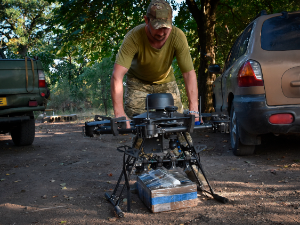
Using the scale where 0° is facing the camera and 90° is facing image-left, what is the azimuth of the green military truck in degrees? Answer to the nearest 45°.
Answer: approximately 180°

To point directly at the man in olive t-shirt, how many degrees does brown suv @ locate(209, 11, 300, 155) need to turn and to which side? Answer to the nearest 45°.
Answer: approximately 135° to its left

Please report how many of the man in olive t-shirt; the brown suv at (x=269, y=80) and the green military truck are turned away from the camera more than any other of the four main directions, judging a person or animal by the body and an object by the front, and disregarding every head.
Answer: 2

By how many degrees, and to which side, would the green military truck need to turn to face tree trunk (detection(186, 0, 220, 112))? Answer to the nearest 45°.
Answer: approximately 90° to its right

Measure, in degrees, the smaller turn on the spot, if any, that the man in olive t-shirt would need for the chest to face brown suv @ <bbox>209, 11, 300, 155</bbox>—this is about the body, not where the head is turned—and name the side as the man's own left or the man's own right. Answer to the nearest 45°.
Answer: approximately 135° to the man's own left

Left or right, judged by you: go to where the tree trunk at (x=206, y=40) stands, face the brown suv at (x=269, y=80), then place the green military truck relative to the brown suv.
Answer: right

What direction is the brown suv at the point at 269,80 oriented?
away from the camera

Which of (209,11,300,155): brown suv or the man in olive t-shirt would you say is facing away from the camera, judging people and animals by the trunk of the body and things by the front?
the brown suv

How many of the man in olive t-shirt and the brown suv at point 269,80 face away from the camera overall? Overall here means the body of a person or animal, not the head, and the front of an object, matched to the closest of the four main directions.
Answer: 1

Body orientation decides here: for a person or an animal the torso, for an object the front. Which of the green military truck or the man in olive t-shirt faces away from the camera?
the green military truck

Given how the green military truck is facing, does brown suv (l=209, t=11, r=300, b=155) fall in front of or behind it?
behind

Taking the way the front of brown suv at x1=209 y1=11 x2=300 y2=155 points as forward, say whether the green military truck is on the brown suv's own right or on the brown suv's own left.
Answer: on the brown suv's own left
